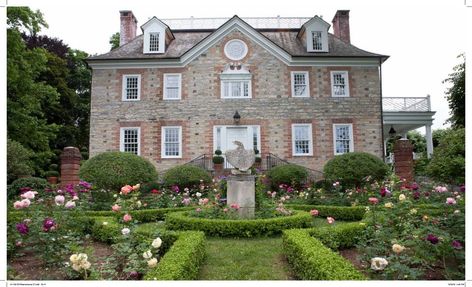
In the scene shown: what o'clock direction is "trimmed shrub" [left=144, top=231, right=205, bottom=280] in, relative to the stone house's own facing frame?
The trimmed shrub is roughly at 12 o'clock from the stone house.

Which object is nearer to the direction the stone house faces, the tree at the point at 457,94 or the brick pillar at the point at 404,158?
the brick pillar

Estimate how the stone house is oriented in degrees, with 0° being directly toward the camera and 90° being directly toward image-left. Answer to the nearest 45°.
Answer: approximately 0°

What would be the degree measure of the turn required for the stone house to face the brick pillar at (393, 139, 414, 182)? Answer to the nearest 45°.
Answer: approximately 45° to its left

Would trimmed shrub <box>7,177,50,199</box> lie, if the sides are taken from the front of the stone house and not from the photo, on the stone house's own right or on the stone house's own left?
on the stone house's own right

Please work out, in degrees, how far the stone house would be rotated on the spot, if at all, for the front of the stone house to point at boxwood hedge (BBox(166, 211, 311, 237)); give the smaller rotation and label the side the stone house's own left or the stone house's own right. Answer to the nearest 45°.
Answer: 0° — it already faces it

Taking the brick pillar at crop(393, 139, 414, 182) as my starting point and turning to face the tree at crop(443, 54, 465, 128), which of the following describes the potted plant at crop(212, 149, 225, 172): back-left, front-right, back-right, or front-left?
back-left

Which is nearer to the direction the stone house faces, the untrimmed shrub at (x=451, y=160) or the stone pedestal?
the stone pedestal

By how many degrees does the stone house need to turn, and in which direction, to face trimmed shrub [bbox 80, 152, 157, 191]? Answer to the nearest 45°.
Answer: approximately 45° to its right
